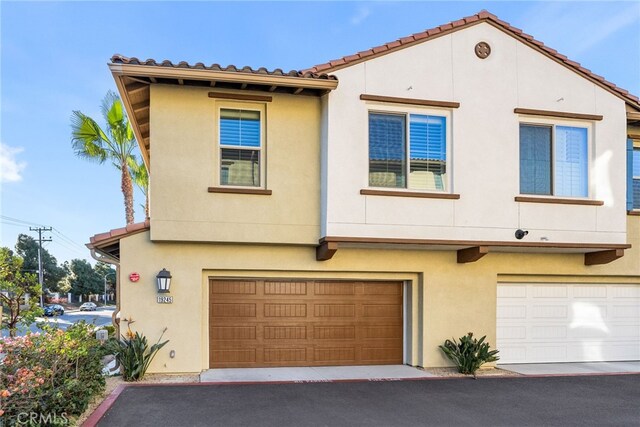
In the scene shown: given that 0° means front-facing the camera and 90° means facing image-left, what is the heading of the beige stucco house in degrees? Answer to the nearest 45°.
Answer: approximately 0°

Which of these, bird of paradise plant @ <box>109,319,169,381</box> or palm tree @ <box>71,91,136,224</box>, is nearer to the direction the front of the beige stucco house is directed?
the bird of paradise plant

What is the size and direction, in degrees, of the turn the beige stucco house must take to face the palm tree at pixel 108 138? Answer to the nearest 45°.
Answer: approximately 135° to its right

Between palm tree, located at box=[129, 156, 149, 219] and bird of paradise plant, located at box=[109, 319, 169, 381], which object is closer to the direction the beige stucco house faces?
the bird of paradise plant

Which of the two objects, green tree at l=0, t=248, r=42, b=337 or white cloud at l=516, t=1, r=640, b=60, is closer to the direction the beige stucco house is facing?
the green tree

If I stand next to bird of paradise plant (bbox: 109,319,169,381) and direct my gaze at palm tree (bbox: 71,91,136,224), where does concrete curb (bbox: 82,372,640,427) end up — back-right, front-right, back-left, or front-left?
back-right

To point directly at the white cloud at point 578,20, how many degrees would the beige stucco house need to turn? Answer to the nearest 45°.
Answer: approximately 135° to its left
